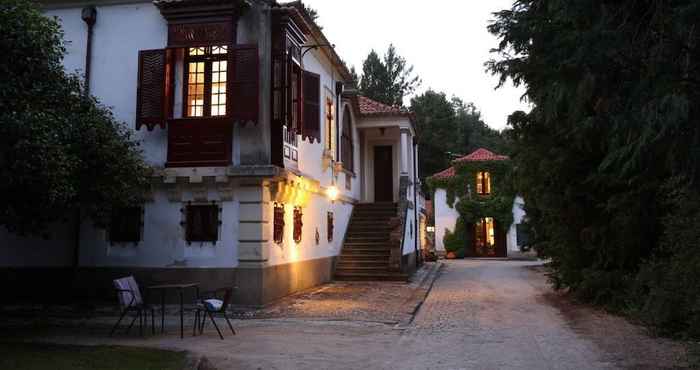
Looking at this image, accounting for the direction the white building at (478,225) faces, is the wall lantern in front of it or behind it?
in front

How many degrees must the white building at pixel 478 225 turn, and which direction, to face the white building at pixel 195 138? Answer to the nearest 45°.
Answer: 0° — it already faces it

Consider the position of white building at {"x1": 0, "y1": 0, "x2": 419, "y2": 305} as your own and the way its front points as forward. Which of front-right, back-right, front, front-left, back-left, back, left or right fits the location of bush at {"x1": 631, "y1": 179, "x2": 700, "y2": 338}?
front

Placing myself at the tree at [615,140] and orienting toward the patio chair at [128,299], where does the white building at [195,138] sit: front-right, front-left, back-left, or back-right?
front-right

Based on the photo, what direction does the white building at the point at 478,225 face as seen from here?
toward the camera

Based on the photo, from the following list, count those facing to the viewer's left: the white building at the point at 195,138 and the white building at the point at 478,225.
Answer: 0

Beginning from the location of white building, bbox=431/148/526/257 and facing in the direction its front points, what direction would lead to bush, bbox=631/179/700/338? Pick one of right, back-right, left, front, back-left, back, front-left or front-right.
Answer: front

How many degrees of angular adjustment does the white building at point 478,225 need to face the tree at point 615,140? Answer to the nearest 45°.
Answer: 0° — it already faces it

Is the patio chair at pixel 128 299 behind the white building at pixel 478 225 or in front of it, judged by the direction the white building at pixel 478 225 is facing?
in front

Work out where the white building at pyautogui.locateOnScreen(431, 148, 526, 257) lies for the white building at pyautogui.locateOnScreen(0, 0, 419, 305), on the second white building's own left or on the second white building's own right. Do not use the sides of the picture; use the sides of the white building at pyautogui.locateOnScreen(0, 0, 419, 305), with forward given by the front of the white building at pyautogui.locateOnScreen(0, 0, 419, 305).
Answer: on the second white building's own left

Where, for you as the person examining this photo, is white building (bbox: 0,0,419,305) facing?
facing the viewer and to the right of the viewer

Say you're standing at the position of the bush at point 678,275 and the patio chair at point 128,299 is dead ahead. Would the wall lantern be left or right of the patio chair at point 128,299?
right
